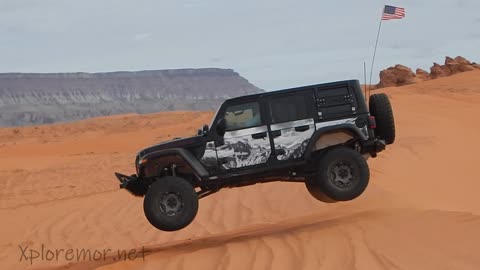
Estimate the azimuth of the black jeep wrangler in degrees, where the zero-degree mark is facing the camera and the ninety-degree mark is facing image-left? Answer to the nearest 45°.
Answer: approximately 90°
